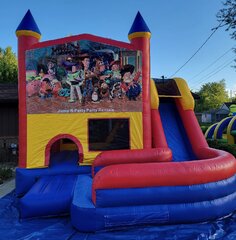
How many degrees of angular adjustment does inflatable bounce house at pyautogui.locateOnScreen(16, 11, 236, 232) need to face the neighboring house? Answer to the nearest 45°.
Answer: approximately 135° to its right

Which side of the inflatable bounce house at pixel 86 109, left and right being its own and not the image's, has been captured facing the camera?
front

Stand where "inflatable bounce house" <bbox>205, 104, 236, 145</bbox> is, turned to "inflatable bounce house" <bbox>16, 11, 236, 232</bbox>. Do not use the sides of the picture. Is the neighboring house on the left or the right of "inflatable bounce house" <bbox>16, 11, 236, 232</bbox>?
right

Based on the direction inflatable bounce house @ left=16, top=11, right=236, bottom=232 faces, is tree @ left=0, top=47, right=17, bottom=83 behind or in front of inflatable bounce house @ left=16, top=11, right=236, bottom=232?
behind

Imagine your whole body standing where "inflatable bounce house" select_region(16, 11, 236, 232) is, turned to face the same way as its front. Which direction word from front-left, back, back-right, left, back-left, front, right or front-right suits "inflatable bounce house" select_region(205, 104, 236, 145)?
back-left

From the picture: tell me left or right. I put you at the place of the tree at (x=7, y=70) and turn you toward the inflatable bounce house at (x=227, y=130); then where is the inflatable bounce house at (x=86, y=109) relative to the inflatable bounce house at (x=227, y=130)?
right
